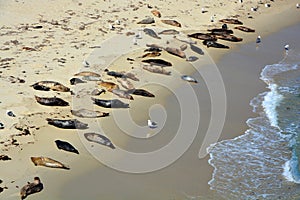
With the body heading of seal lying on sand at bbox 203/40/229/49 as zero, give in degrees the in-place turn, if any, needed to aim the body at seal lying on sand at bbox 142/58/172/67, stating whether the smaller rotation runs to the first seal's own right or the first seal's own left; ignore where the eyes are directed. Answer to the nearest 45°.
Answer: approximately 45° to the first seal's own left

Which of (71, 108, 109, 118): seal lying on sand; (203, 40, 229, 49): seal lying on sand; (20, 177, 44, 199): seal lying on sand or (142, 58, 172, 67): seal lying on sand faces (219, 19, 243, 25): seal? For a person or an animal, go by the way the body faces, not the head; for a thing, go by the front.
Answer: (20, 177, 44, 199): seal lying on sand

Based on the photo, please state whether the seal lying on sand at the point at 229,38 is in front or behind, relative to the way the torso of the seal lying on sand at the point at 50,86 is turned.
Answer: behind

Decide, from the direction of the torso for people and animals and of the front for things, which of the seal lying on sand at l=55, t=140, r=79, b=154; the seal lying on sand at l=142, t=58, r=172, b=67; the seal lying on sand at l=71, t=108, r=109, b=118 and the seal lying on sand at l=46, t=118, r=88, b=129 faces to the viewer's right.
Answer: the seal lying on sand at l=46, t=118, r=88, b=129

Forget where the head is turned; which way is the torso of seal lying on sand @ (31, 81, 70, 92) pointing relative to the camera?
to the viewer's left

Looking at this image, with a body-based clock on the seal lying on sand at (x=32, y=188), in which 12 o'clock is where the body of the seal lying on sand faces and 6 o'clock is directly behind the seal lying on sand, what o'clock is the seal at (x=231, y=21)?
The seal is roughly at 12 o'clock from the seal lying on sand.

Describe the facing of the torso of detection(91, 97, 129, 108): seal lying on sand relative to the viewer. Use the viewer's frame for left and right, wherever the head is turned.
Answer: facing to the right of the viewer

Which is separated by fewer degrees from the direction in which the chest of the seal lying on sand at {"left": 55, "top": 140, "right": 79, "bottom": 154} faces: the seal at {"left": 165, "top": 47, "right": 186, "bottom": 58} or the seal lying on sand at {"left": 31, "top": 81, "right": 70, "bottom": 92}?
the seal lying on sand

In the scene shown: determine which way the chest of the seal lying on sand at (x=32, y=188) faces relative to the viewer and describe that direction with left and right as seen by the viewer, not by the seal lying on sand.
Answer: facing away from the viewer and to the right of the viewer

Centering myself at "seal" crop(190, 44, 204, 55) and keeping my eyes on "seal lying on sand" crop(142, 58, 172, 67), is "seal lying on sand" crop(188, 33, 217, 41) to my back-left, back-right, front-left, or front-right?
back-right

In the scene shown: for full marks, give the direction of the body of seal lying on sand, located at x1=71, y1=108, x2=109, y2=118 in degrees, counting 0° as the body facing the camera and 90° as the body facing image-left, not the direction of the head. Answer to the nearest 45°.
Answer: approximately 90°

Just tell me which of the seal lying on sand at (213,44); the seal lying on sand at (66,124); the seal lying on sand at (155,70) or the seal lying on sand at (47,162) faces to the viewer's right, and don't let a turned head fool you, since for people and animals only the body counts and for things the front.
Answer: the seal lying on sand at (66,124)

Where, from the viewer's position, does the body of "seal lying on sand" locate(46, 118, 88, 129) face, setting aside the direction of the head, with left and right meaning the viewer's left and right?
facing to the right of the viewer

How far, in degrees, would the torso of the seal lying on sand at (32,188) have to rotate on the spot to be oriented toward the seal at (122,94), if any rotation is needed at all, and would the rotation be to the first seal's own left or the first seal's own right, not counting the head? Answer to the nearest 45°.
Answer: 0° — it already faces it
